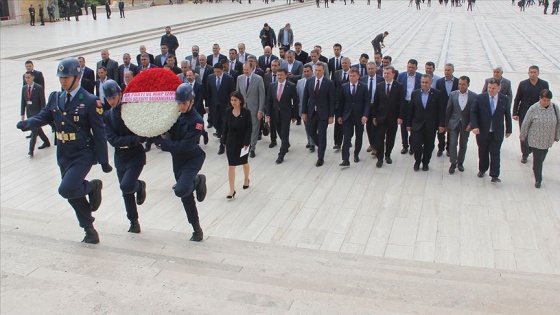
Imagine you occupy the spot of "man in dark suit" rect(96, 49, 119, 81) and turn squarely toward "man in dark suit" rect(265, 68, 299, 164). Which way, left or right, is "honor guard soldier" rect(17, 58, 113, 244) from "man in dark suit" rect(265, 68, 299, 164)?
right

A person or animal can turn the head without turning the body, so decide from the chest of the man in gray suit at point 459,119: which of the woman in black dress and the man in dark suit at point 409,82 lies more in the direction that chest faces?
the woman in black dress

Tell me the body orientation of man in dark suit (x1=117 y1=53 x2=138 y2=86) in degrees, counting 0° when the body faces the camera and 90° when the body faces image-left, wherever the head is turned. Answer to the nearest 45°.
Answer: approximately 0°

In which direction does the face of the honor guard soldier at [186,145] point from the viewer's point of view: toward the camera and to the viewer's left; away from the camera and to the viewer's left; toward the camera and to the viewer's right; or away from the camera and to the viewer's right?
toward the camera and to the viewer's left

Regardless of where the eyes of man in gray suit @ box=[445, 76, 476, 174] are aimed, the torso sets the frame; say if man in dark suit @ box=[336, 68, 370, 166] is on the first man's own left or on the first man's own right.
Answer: on the first man's own right

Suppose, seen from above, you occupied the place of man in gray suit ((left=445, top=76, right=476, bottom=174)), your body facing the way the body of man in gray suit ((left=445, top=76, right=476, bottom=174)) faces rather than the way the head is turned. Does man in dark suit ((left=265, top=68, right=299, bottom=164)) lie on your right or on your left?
on your right

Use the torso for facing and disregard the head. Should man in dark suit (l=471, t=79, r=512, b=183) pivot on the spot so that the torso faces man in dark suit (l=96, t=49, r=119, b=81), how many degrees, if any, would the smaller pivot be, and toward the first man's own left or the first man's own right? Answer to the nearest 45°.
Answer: approximately 90° to the first man's own right

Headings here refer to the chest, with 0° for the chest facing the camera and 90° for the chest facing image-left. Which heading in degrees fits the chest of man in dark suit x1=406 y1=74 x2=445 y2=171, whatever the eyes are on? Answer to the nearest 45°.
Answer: approximately 0°

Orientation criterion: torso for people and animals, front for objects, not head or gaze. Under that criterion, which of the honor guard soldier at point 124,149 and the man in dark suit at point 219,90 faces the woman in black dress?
the man in dark suit

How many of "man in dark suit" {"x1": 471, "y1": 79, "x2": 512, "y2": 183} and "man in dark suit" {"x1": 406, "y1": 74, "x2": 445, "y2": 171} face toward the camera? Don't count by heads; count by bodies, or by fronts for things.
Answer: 2

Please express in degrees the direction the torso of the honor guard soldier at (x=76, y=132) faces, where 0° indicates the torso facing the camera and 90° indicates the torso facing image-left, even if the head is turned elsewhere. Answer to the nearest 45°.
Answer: approximately 45°

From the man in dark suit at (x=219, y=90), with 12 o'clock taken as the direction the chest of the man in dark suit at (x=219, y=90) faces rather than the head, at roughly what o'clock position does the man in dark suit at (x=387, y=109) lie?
the man in dark suit at (x=387, y=109) is roughly at 10 o'clock from the man in dark suit at (x=219, y=90).
